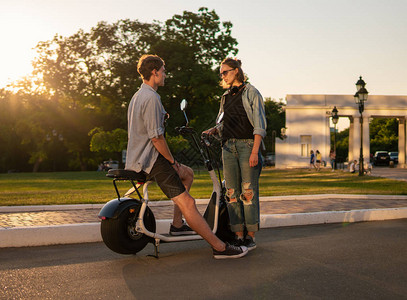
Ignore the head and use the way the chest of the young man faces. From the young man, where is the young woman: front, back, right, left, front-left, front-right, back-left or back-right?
front-left

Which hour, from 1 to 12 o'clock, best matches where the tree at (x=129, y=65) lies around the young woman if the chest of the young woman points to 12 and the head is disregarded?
The tree is roughly at 4 o'clock from the young woman.

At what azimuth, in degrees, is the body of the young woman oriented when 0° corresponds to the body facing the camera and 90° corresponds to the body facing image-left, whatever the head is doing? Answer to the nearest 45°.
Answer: approximately 45°

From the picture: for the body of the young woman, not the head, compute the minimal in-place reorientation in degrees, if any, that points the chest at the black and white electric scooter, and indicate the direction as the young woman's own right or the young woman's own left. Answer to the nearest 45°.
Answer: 0° — they already face it

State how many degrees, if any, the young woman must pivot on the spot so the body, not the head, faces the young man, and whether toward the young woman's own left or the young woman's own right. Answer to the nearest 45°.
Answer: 0° — they already face them

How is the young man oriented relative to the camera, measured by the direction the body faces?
to the viewer's right

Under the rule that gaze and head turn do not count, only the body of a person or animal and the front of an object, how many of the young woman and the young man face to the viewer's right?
1
